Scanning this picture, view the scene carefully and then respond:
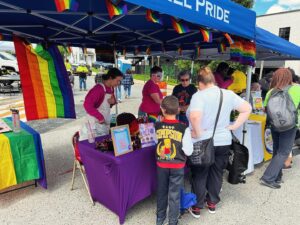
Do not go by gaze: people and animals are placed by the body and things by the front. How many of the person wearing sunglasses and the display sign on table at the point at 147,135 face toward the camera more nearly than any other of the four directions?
2

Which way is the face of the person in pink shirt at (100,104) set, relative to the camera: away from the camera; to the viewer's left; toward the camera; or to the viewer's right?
to the viewer's right

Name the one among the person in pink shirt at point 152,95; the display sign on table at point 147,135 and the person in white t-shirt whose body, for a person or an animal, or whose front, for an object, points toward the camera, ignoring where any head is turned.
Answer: the display sign on table

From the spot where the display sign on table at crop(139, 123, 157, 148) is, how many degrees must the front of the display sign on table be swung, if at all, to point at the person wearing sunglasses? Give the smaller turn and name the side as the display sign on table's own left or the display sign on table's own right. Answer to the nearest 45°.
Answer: approximately 135° to the display sign on table's own left

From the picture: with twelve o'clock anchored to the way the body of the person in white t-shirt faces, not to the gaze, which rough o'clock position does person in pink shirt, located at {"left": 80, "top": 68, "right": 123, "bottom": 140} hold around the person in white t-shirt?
The person in pink shirt is roughly at 11 o'clock from the person in white t-shirt.

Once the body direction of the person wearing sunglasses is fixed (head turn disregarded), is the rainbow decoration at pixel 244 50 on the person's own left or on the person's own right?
on the person's own left

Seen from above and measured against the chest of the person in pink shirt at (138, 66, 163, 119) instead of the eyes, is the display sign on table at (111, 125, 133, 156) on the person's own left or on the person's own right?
on the person's own right

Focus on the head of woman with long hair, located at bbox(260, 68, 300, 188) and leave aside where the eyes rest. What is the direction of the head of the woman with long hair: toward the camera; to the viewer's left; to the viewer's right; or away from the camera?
away from the camera

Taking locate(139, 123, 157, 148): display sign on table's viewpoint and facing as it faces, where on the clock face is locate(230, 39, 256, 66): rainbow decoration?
The rainbow decoration is roughly at 8 o'clock from the display sign on table.
